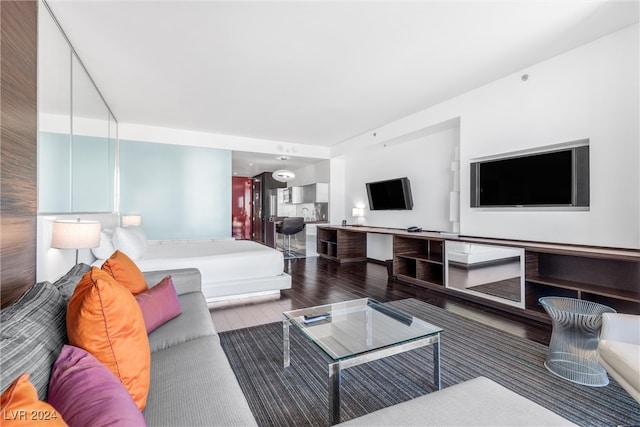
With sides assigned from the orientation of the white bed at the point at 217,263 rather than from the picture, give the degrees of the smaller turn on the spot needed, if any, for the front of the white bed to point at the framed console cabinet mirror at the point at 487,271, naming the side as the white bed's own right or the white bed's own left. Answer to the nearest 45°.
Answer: approximately 45° to the white bed's own right

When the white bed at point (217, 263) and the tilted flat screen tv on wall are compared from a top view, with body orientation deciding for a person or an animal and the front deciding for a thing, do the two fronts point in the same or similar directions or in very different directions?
very different directions

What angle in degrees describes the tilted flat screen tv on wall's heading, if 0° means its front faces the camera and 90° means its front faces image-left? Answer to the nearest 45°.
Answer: approximately 45°

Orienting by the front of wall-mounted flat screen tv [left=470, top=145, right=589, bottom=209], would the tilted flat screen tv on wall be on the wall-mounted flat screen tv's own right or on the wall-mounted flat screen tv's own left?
on the wall-mounted flat screen tv's own right

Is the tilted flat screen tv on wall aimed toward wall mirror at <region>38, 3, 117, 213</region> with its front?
yes

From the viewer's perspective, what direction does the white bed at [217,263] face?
to the viewer's right

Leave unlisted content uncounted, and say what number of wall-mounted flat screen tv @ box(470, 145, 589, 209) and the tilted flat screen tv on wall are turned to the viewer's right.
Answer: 0

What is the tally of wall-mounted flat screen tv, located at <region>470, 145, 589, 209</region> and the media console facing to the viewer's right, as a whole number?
0

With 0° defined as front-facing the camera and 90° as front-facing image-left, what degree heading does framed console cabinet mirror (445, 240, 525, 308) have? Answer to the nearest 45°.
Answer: approximately 45°

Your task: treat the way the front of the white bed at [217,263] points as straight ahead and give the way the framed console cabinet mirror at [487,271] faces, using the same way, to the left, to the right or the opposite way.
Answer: the opposite way

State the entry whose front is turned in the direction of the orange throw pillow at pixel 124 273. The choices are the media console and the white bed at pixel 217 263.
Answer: the media console

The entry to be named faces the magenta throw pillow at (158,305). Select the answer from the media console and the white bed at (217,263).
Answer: the media console
